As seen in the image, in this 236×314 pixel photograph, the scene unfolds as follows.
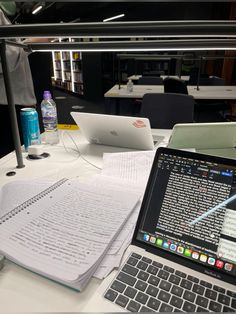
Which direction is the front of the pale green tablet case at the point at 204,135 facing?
away from the camera

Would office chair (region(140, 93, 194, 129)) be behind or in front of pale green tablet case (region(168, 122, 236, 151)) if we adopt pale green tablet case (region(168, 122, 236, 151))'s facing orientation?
in front

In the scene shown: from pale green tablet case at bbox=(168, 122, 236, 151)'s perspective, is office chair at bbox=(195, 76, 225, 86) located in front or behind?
in front

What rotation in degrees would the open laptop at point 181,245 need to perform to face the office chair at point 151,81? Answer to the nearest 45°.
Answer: approximately 135° to its right

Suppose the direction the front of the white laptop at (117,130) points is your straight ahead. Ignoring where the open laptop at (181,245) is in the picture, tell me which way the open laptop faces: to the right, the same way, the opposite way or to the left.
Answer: the opposite way

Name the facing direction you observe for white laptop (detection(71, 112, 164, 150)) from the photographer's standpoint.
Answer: facing away from the viewer and to the right of the viewer

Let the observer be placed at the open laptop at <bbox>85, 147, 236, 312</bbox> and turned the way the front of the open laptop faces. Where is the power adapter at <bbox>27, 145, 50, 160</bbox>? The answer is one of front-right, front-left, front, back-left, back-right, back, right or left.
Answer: right

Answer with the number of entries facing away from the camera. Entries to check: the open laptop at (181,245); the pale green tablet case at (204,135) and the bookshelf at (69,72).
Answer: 1

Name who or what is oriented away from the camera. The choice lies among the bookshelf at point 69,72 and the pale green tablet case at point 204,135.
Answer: the pale green tablet case

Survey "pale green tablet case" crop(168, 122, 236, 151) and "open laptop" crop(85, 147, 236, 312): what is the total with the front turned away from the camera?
1

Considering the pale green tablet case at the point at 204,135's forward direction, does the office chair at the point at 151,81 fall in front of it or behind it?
in front

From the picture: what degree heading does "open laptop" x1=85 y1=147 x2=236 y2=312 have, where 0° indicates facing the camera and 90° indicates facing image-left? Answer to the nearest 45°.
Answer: approximately 45°

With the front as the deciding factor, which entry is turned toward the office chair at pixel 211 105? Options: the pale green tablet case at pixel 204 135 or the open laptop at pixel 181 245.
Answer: the pale green tablet case
